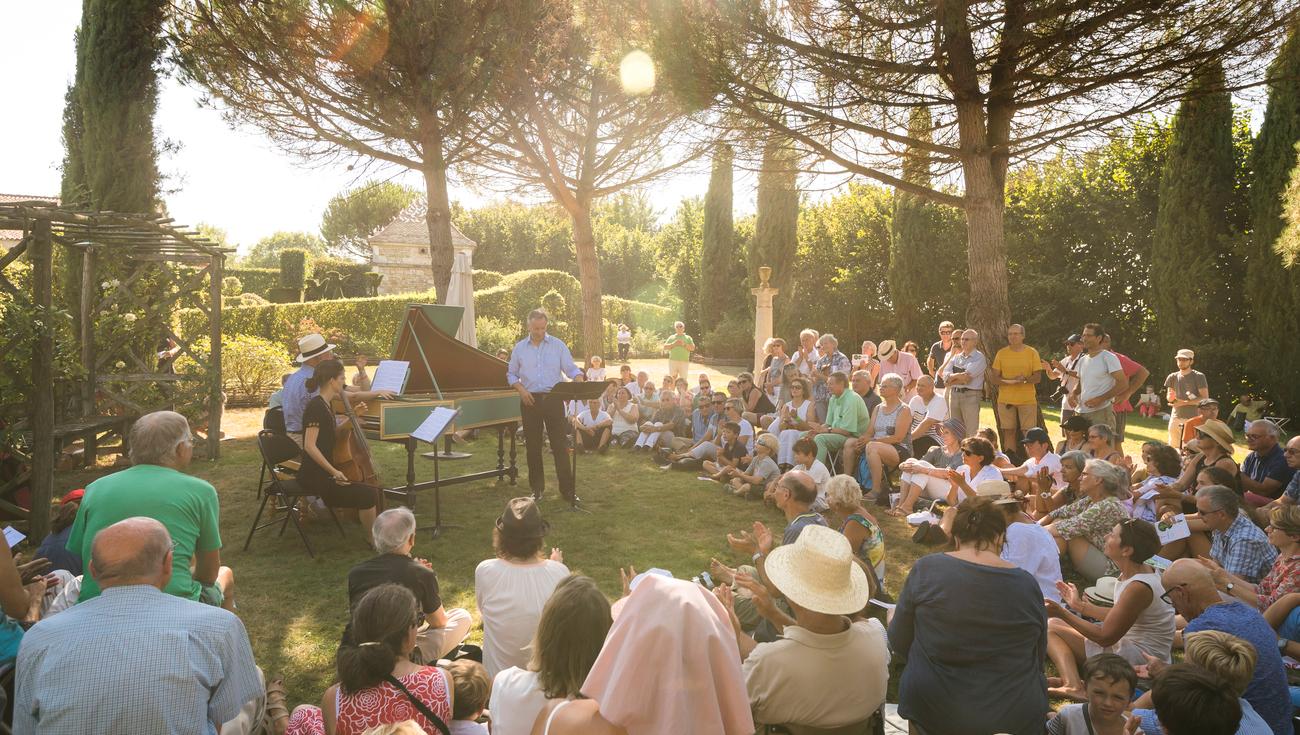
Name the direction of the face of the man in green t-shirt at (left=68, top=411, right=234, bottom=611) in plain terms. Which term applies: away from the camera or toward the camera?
away from the camera

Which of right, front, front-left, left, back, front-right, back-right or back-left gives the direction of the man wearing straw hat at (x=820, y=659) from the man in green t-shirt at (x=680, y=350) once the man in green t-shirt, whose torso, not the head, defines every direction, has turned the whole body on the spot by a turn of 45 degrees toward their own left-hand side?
front-right

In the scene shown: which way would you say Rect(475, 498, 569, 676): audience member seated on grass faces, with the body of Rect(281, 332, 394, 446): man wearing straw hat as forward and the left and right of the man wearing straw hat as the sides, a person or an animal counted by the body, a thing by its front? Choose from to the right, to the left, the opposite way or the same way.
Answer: to the left

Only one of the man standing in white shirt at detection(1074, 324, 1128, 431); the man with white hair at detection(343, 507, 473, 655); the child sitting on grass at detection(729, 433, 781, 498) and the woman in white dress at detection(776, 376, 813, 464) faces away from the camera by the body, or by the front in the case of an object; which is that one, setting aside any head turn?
the man with white hair

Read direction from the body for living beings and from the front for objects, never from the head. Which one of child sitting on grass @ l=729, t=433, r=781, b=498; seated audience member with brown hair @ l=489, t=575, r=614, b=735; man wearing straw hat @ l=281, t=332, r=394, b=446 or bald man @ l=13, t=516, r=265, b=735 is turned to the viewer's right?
the man wearing straw hat

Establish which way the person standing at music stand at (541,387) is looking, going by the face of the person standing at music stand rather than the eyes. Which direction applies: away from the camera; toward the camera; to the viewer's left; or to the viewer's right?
toward the camera

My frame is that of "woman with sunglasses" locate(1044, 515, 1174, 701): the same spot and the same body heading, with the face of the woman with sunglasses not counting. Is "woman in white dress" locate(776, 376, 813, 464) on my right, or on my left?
on my right

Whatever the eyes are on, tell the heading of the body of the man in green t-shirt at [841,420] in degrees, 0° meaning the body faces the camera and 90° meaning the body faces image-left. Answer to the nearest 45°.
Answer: approximately 90°

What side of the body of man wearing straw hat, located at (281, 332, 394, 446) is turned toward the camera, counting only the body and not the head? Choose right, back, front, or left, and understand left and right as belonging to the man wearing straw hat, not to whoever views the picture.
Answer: right

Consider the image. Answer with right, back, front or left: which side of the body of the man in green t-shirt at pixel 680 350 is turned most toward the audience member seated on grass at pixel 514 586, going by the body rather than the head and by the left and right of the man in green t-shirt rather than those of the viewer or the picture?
front

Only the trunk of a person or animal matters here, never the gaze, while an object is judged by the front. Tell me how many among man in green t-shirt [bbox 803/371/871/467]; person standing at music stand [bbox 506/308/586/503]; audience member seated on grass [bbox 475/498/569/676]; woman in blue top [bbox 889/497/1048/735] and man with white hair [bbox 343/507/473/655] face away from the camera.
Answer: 3

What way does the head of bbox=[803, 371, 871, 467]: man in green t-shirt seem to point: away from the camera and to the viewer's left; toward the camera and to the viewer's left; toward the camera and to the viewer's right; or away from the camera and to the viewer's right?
toward the camera and to the viewer's left

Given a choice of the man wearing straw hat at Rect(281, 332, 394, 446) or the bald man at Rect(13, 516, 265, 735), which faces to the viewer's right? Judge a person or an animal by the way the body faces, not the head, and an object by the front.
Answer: the man wearing straw hat

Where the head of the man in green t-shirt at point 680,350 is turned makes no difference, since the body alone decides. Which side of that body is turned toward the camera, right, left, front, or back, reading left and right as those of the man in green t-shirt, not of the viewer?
front

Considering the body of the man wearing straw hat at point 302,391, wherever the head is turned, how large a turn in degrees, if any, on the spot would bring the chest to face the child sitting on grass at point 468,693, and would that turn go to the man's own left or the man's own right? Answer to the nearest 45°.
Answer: approximately 90° to the man's own right

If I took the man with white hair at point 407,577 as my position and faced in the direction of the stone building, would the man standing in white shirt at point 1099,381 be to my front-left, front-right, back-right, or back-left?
front-right

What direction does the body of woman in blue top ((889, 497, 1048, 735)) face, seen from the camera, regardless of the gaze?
away from the camera

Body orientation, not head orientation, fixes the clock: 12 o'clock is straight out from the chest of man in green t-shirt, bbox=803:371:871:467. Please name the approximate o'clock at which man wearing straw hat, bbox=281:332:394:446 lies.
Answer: The man wearing straw hat is roughly at 11 o'clock from the man in green t-shirt.

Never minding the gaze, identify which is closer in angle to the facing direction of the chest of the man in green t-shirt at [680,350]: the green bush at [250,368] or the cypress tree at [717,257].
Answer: the green bush

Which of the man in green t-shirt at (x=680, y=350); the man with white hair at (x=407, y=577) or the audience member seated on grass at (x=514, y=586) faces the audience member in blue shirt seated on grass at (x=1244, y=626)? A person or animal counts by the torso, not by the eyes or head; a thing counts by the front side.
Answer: the man in green t-shirt

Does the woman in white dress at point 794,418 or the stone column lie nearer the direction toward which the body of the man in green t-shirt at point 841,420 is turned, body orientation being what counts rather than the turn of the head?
the woman in white dress

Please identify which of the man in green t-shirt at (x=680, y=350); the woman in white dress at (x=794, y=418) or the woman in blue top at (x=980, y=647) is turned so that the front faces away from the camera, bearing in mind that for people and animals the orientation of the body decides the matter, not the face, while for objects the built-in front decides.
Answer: the woman in blue top

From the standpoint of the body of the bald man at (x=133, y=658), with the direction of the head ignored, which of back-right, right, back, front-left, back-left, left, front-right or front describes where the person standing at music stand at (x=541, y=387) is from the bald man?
front-right

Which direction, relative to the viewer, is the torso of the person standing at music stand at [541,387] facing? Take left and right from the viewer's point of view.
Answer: facing the viewer

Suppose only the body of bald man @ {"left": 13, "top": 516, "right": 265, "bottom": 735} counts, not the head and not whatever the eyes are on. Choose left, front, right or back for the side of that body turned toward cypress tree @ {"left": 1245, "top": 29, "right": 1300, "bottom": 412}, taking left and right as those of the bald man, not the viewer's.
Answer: right
